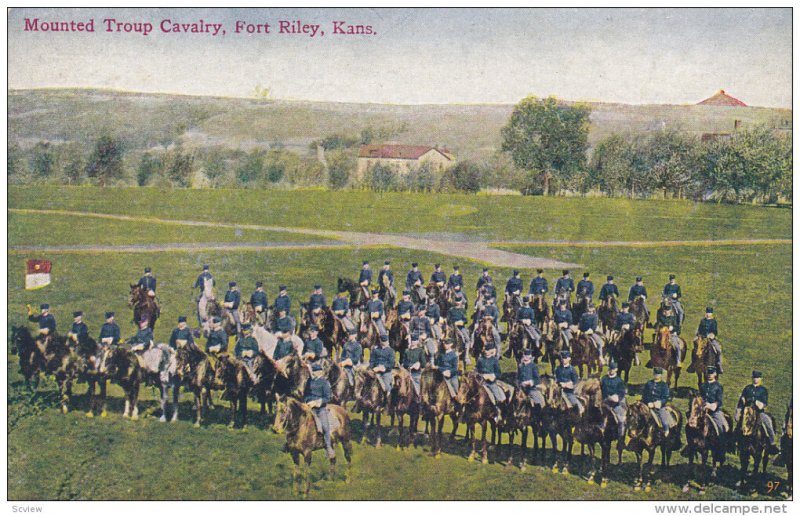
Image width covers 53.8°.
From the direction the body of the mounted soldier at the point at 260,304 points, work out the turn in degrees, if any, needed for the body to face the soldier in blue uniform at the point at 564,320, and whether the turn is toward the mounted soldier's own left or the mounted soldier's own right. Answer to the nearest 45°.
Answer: approximately 135° to the mounted soldier's own left

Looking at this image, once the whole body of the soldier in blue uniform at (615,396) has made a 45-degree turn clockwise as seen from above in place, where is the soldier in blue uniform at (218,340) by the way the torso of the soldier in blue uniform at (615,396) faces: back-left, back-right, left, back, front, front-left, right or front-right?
front

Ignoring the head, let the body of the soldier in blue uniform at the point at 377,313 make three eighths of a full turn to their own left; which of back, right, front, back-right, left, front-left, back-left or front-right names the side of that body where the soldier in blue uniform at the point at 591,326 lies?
front-right

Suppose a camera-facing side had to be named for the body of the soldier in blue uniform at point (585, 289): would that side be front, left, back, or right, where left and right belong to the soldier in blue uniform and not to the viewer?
front

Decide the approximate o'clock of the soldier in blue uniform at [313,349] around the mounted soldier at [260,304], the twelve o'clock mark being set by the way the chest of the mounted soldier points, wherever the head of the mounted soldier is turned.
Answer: The soldier in blue uniform is roughly at 10 o'clock from the mounted soldier.

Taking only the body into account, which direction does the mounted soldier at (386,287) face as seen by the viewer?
toward the camera

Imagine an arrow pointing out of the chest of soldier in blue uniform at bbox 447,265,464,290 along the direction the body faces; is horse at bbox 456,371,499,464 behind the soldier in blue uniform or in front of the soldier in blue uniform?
in front

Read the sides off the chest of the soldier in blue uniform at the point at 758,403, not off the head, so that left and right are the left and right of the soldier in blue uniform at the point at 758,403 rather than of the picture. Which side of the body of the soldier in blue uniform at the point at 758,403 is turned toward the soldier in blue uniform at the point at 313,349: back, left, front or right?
right

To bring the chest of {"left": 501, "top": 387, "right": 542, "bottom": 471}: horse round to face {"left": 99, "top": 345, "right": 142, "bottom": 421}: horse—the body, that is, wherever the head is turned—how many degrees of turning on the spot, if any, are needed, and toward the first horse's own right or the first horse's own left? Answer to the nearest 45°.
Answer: approximately 90° to the first horse's own right

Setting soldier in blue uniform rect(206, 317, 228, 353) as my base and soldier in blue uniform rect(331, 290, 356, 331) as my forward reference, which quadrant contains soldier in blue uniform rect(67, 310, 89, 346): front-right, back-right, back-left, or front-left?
back-left

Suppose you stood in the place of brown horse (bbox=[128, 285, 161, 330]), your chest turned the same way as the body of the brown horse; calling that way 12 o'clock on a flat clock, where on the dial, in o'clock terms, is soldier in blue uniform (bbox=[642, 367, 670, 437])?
The soldier in blue uniform is roughly at 9 o'clock from the brown horse.

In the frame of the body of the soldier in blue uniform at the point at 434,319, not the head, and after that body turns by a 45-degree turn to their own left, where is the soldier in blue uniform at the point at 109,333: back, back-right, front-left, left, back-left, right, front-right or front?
right

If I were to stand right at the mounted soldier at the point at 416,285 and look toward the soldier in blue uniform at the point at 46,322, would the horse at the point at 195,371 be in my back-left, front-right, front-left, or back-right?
front-left

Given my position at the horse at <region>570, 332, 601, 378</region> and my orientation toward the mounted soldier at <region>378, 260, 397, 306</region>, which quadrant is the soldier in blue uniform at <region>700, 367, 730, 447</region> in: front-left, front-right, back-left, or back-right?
back-left

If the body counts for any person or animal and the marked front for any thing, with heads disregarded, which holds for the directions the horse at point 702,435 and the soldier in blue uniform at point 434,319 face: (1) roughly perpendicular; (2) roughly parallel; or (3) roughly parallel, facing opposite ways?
roughly parallel

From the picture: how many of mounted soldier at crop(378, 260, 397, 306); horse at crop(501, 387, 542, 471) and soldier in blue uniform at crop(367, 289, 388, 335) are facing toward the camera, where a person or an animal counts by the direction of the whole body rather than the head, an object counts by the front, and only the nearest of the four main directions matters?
3

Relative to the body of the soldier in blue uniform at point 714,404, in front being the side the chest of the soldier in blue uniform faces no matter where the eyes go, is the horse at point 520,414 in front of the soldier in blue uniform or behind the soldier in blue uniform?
in front

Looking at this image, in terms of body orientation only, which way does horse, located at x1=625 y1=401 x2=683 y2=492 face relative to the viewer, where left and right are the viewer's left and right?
facing the viewer and to the left of the viewer

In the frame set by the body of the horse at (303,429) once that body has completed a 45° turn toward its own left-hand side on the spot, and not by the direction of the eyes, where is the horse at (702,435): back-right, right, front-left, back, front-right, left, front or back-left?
left
